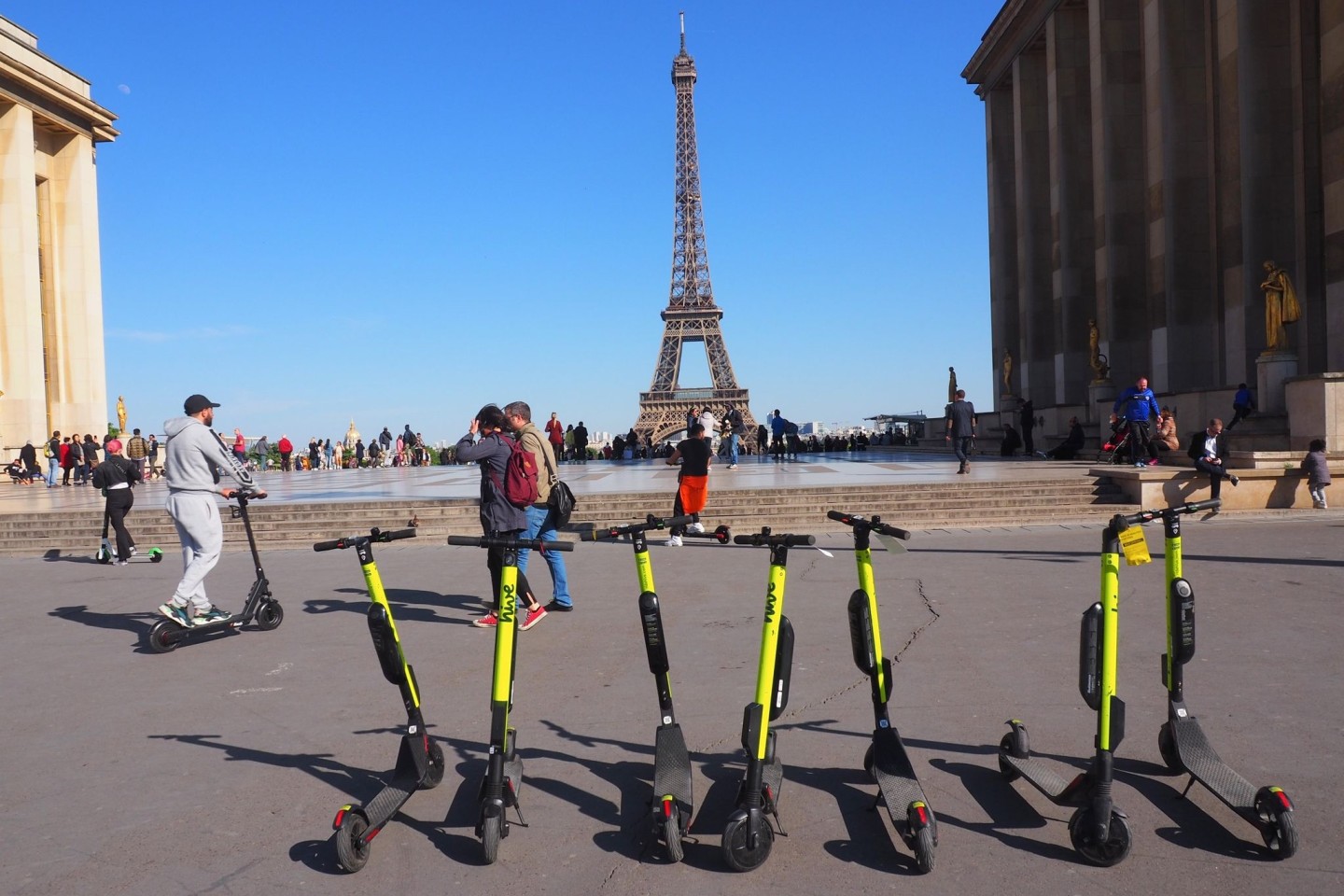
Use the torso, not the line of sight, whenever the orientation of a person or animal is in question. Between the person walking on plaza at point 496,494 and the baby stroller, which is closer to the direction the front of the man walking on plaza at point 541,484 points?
the person walking on plaza

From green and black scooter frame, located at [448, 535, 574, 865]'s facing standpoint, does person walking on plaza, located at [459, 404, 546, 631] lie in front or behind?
behind

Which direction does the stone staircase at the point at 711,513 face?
toward the camera

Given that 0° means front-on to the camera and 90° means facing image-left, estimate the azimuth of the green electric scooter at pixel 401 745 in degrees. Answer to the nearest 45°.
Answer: approximately 225°

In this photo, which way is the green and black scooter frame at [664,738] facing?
away from the camera

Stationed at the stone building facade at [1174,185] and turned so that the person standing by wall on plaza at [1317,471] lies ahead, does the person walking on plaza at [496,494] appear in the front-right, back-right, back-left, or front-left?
front-right

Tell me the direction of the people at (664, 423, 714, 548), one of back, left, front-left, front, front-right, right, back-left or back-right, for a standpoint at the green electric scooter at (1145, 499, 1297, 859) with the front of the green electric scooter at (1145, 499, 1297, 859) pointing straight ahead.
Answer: front

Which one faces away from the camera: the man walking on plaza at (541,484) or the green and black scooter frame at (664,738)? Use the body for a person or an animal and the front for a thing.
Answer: the green and black scooter frame

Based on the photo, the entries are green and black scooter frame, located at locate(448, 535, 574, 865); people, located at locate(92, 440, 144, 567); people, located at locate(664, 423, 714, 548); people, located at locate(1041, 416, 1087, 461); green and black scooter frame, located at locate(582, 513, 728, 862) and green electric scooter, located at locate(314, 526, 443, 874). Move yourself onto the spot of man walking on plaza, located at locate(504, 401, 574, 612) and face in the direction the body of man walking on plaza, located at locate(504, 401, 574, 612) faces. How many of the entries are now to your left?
3

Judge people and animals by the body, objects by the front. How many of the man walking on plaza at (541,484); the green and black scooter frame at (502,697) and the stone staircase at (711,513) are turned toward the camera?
2
